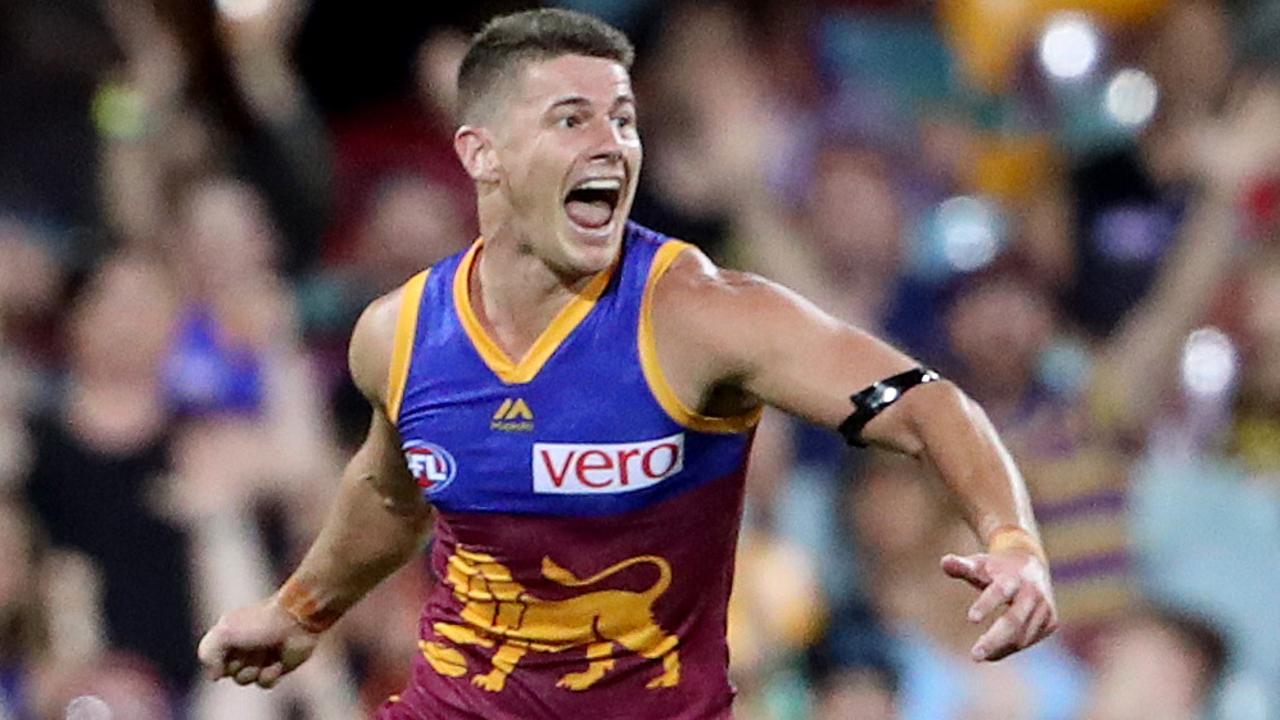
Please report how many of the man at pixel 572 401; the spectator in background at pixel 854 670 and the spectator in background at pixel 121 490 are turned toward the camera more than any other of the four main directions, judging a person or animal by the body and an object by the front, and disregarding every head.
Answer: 3

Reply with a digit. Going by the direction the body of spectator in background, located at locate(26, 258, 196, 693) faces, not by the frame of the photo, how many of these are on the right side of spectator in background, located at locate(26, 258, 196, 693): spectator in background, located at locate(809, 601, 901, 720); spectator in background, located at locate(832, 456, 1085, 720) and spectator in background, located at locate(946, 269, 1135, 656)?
0

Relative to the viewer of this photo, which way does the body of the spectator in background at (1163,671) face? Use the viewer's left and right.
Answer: facing the viewer and to the left of the viewer

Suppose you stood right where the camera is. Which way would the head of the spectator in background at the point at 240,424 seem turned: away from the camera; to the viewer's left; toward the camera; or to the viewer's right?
toward the camera

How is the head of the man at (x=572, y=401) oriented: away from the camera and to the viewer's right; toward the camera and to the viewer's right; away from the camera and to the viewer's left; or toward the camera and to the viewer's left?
toward the camera and to the viewer's right

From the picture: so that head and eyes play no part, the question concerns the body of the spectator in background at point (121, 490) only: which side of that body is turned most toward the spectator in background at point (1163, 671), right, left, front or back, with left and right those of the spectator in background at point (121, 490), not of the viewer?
left

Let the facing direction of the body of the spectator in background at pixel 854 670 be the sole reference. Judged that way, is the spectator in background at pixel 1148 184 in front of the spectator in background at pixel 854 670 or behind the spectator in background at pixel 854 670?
behind

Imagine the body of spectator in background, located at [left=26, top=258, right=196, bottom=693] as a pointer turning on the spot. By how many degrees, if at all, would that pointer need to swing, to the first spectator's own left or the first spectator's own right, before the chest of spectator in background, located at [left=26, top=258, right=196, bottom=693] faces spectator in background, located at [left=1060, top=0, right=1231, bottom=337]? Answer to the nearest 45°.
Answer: approximately 90° to the first spectator's own left

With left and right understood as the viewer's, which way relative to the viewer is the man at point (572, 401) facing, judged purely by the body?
facing the viewer

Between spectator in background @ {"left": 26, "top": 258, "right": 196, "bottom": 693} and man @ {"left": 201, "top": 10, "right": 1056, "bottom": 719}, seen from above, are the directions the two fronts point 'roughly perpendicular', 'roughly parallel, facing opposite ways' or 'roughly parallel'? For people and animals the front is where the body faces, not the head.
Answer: roughly parallel

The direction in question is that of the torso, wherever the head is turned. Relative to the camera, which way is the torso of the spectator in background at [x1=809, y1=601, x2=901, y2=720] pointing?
toward the camera

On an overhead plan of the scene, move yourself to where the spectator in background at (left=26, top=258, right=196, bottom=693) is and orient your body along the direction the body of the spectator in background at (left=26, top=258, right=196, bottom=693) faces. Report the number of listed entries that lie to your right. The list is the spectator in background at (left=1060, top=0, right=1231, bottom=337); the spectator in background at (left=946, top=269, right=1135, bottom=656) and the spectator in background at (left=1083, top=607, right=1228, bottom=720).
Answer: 0

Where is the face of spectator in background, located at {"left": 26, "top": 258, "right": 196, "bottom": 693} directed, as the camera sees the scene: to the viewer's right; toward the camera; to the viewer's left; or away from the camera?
toward the camera
